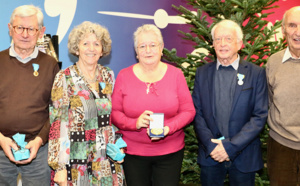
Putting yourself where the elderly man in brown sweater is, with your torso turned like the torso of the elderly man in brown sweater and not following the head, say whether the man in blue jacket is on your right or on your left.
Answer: on your left

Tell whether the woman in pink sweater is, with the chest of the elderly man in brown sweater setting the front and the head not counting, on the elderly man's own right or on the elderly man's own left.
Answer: on the elderly man's own left

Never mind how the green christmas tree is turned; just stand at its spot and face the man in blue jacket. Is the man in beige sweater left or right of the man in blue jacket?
left

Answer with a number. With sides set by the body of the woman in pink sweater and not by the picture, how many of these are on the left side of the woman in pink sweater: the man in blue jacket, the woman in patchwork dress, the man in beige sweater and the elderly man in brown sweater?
2

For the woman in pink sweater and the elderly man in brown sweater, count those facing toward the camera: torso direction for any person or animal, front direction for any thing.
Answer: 2

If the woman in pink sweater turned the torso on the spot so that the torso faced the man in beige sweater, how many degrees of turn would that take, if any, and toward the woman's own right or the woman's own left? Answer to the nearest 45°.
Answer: approximately 90° to the woman's own left

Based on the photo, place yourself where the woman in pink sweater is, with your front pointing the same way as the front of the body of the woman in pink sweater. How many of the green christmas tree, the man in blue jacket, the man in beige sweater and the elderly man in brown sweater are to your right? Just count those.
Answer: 1

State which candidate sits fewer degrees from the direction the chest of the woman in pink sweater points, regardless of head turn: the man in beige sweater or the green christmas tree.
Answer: the man in beige sweater

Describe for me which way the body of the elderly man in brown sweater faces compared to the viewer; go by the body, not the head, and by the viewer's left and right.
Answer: facing the viewer
